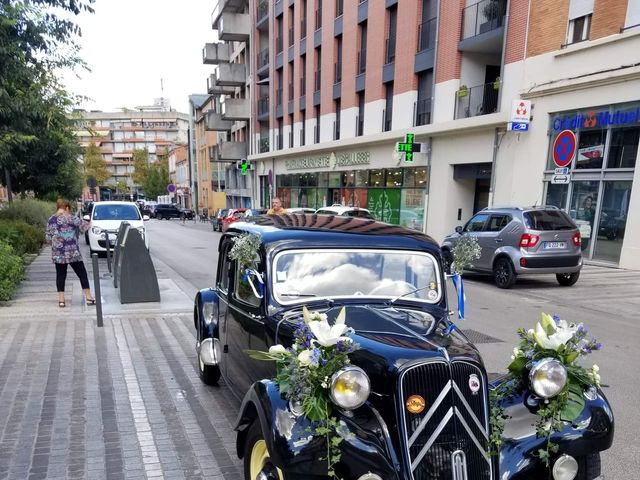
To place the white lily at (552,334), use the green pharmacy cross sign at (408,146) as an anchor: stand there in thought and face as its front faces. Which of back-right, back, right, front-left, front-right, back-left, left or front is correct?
front

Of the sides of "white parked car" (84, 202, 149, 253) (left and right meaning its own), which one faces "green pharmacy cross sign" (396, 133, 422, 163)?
left

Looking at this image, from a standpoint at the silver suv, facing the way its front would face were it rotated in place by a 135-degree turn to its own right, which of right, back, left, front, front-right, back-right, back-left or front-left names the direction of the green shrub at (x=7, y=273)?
back-right

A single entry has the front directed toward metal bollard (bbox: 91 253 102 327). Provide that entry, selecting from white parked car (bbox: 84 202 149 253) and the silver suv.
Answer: the white parked car

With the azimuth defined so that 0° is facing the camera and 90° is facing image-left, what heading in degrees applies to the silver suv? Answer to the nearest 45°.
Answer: approximately 135°

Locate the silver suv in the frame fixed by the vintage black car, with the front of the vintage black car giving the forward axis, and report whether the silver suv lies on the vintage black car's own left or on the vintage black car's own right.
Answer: on the vintage black car's own left

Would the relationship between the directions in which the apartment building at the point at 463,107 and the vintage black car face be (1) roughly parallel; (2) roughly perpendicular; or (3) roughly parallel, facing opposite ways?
roughly perpendicular

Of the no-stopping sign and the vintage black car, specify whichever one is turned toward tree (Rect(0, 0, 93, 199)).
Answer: the no-stopping sign

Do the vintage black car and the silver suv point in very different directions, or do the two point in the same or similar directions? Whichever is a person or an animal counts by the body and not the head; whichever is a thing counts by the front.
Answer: very different directions

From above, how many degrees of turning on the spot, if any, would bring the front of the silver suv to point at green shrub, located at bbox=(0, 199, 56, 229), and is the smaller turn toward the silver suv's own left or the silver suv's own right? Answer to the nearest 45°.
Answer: approximately 45° to the silver suv's own left

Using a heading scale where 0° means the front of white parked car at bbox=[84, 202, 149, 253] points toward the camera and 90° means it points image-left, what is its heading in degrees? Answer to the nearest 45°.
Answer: approximately 0°

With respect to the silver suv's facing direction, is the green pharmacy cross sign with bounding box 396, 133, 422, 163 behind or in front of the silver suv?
in front

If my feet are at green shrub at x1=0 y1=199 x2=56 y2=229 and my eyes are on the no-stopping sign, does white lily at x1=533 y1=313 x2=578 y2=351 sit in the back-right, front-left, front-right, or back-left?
front-right

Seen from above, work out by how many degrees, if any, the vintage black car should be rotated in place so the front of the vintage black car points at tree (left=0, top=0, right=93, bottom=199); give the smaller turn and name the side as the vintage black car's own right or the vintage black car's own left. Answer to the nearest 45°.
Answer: approximately 180°

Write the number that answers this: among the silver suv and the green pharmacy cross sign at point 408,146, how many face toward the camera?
1

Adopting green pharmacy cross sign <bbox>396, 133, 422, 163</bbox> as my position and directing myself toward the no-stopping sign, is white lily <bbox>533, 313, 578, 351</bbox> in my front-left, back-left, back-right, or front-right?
front-right

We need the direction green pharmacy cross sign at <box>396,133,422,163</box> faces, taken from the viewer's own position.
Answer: facing the viewer
